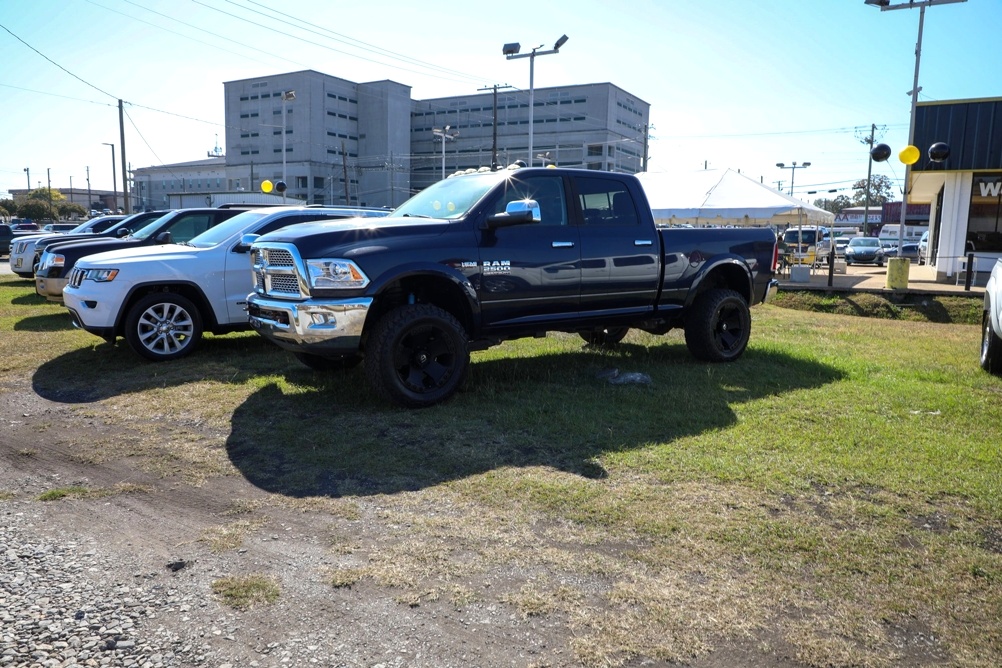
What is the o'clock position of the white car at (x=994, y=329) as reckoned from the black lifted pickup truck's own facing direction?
The white car is roughly at 7 o'clock from the black lifted pickup truck.

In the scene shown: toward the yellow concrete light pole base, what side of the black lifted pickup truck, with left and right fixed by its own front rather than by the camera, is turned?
back

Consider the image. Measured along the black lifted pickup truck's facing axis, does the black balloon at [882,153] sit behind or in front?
behind

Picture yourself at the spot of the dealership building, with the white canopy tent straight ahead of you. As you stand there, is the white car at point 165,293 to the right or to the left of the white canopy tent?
left

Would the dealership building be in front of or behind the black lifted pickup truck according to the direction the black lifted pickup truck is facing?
behind

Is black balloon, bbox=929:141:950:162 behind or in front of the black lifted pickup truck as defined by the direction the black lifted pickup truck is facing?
behind

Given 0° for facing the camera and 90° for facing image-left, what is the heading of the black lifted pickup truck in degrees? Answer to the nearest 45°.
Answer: approximately 45°

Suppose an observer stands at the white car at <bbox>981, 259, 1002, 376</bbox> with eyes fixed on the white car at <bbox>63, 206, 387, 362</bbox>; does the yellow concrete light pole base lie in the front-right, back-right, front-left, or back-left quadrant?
back-right

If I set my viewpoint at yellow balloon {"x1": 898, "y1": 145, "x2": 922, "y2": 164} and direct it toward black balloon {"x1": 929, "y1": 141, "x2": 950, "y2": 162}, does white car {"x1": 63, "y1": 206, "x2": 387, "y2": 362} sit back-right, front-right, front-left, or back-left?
back-right

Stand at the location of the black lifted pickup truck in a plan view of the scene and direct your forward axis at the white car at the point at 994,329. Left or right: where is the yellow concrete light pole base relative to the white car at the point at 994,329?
left
